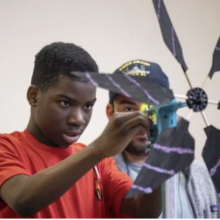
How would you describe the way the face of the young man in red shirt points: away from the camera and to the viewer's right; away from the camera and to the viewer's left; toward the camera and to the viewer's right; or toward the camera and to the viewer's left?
toward the camera and to the viewer's right

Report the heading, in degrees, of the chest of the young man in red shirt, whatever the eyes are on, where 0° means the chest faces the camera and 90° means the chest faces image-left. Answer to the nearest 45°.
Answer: approximately 315°

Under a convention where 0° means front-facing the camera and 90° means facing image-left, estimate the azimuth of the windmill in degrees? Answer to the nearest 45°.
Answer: approximately 315°
